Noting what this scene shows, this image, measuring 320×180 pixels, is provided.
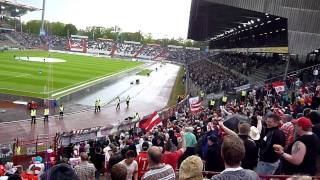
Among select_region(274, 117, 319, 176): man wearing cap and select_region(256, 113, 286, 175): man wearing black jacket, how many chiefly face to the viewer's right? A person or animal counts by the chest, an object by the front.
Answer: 0

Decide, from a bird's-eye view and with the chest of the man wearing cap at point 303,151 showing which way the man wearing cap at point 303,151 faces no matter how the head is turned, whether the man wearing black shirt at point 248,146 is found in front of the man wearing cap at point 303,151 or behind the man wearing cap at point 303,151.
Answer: in front

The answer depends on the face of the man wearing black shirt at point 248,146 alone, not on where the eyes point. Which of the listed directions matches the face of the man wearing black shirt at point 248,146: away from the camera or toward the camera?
away from the camera

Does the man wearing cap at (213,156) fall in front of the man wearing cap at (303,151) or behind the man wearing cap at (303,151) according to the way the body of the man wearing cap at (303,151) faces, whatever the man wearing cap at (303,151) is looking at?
in front
